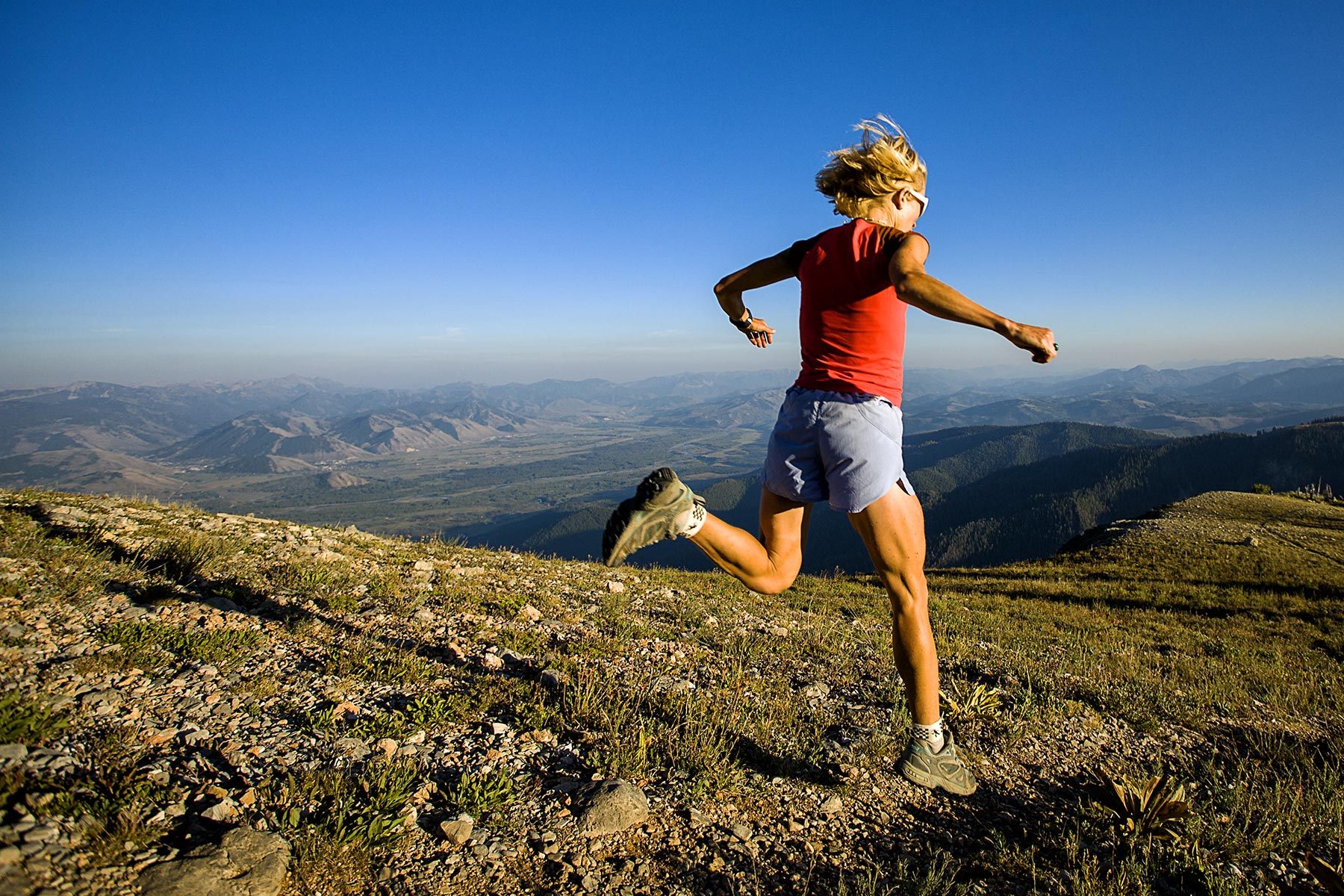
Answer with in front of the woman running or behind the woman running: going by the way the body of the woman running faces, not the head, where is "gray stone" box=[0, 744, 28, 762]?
behind

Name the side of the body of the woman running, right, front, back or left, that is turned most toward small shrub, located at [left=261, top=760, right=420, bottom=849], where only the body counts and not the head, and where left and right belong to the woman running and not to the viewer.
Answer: back

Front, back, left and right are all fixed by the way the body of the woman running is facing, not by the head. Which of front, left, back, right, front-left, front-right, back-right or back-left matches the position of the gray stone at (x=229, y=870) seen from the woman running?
back

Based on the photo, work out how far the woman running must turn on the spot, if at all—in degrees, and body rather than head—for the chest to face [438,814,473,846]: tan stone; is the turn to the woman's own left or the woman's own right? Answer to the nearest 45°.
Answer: approximately 180°

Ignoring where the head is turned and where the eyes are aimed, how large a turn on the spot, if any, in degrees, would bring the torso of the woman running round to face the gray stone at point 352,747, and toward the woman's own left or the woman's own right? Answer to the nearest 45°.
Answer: approximately 135° to the woman's own left

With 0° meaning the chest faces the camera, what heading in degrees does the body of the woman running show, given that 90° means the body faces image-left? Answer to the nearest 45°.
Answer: approximately 225°

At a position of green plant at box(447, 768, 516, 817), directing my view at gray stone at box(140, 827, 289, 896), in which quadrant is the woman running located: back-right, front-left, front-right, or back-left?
back-left

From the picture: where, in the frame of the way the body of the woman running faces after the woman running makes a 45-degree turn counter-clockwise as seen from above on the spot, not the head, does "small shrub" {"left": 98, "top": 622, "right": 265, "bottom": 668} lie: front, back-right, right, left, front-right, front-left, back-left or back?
left

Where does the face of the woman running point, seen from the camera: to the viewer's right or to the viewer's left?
to the viewer's right
